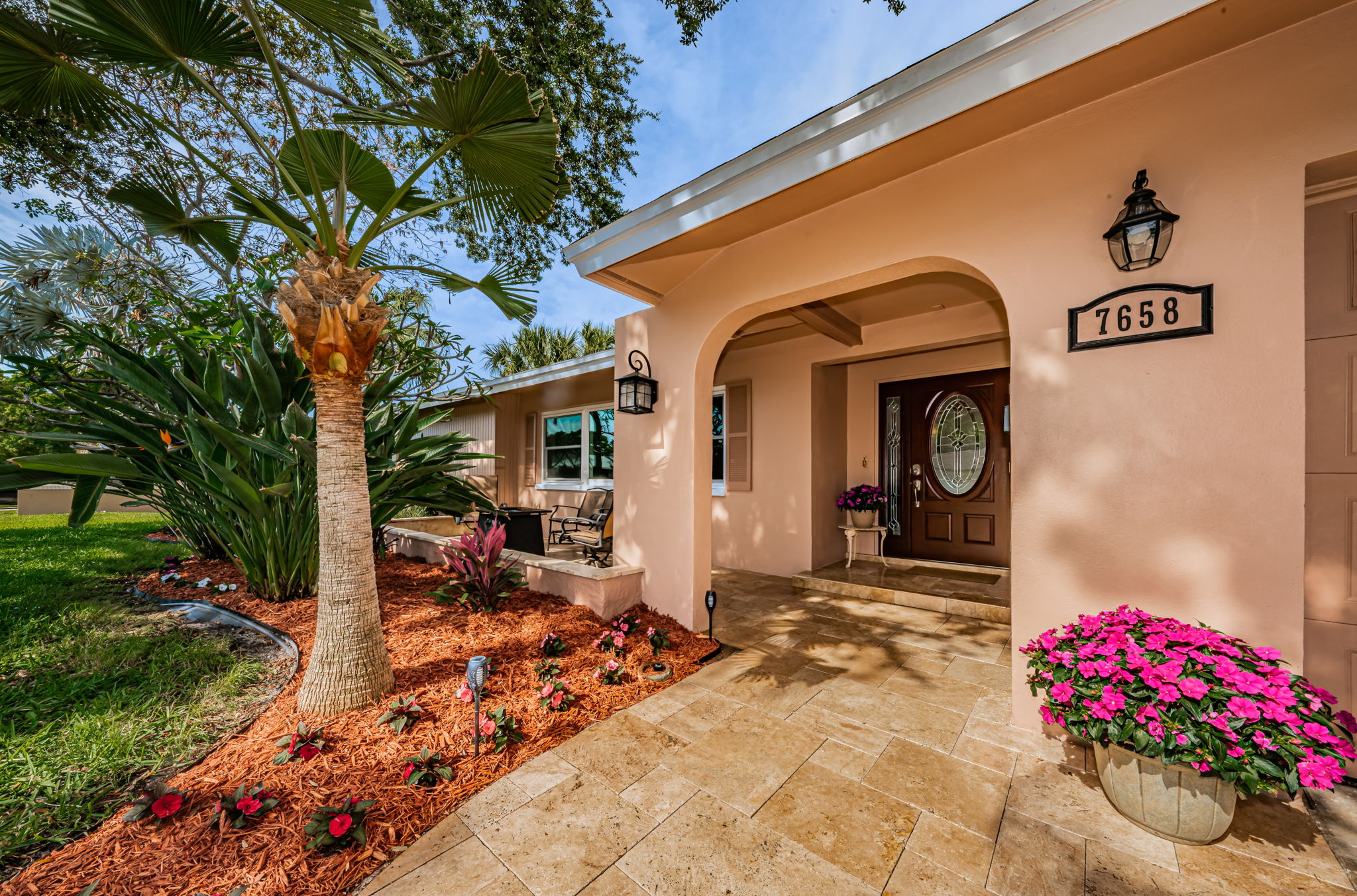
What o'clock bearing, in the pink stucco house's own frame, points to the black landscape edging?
The black landscape edging is roughly at 1 o'clock from the pink stucco house.

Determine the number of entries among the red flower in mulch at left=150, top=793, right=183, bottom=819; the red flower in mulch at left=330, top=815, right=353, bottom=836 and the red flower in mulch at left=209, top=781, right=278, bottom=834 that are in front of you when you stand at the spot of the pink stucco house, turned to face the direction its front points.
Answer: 3

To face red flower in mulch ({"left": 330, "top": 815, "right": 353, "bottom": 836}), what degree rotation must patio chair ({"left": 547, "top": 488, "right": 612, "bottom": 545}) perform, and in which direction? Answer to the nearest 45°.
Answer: approximately 45° to its left

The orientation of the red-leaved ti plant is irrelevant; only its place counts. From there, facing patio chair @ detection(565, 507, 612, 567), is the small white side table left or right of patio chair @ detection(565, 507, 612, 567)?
right

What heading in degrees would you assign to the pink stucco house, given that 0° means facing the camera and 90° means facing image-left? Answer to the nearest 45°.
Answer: approximately 45°

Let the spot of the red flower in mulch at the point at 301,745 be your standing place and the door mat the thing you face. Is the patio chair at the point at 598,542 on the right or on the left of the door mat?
left

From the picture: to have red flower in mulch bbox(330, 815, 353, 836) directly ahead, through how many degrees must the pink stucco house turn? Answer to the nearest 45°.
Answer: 0° — it already faces it

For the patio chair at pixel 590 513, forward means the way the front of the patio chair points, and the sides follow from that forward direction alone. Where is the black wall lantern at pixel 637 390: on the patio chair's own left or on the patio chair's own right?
on the patio chair's own left

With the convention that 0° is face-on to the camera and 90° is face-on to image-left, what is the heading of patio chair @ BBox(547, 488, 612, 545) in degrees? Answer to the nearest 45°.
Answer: approximately 45°

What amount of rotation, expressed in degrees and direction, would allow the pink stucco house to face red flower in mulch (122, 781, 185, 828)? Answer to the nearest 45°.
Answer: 0° — it already faces it
